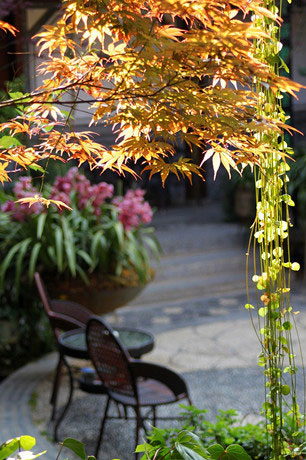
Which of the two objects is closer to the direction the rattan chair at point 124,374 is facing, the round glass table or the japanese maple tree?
the round glass table

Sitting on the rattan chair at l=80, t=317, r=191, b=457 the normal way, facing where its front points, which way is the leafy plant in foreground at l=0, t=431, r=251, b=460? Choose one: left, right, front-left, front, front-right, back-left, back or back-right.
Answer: back-right

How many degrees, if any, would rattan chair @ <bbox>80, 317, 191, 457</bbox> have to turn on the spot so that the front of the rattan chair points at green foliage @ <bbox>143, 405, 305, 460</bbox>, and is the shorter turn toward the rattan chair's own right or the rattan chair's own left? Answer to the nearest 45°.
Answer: approximately 90° to the rattan chair's own right

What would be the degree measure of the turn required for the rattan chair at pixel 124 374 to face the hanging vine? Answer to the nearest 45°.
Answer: approximately 135° to its right

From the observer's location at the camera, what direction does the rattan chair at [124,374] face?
facing away from the viewer and to the right of the viewer

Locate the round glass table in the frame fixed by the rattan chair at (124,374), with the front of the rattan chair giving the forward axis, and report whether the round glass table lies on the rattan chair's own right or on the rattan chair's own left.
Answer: on the rattan chair's own left

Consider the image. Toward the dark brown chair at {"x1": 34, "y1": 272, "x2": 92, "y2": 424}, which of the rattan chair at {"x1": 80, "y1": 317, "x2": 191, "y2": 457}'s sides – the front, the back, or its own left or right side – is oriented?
left

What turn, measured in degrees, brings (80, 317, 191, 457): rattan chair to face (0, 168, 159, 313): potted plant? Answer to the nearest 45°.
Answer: approximately 45° to its left

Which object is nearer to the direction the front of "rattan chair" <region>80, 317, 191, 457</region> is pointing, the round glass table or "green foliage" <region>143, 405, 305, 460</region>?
the round glass table

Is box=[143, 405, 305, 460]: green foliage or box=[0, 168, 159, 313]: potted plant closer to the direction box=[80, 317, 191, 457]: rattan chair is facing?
the potted plant
